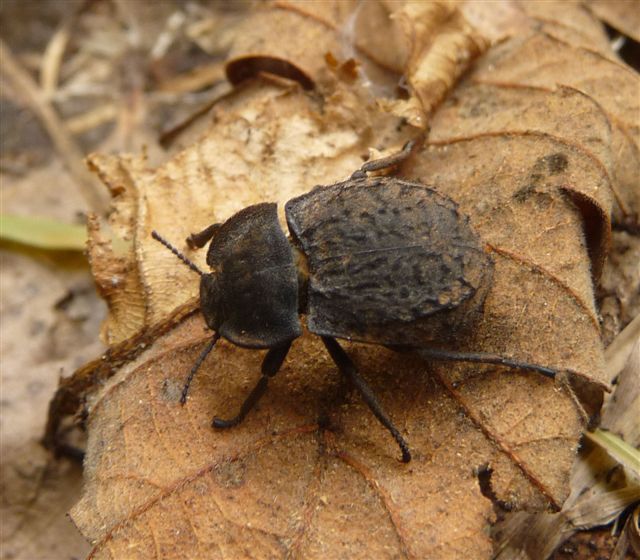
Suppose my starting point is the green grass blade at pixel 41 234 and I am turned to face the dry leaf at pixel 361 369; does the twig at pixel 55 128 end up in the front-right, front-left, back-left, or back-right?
back-left

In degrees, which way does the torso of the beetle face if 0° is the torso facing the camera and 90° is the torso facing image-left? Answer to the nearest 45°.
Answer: approximately 90°

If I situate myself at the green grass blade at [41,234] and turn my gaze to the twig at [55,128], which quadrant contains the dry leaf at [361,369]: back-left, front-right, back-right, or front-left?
back-right

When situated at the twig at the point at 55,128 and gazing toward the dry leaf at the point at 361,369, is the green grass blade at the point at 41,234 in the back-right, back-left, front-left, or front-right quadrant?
front-right

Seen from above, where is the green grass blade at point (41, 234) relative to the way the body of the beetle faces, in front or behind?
in front
